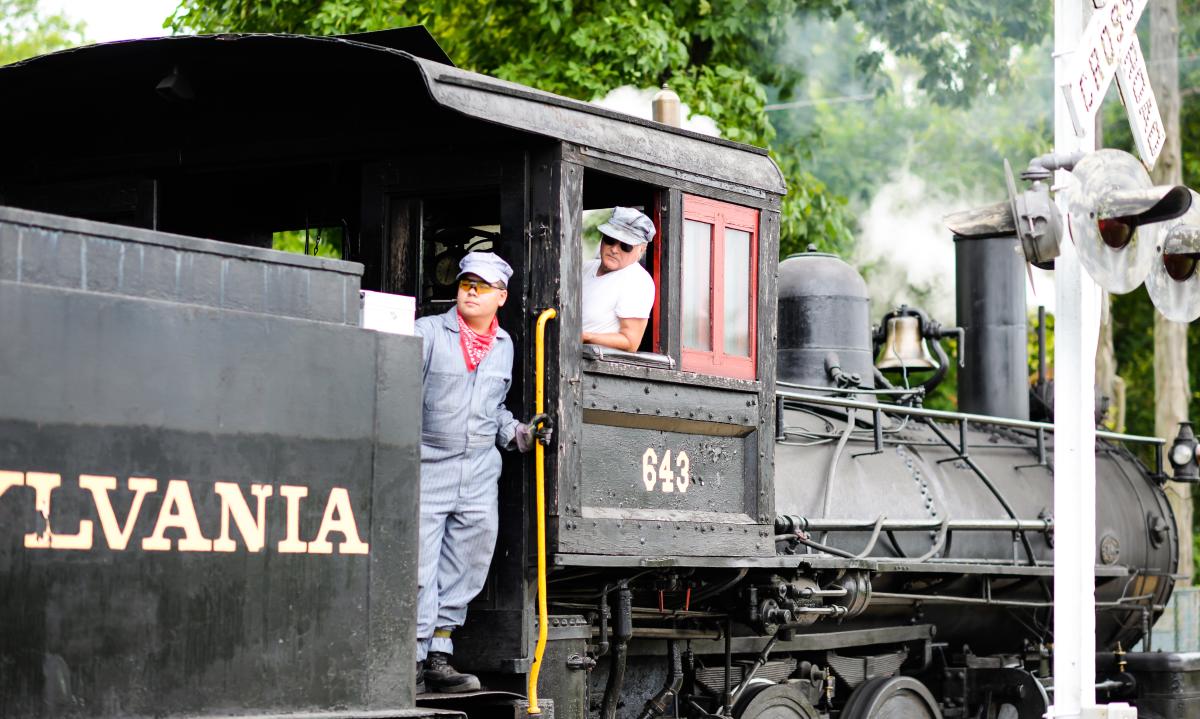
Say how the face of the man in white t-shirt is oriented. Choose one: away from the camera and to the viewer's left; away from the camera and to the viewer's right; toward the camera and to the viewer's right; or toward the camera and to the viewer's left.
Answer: toward the camera and to the viewer's left

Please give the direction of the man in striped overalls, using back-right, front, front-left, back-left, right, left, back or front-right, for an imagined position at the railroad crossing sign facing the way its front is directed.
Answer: right

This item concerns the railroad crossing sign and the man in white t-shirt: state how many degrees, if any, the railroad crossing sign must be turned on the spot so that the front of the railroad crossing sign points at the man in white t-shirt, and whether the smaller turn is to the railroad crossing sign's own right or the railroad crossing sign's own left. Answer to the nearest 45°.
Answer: approximately 90° to the railroad crossing sign's own right

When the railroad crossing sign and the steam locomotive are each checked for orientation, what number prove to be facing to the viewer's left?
0

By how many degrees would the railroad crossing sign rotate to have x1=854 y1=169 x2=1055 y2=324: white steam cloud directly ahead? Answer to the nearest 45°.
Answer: approximately 135° to its left

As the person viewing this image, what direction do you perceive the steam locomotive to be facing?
facing away from the viewer and to the right of the viewer

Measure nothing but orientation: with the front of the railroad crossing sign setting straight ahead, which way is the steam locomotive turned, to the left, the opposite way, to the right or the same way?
to the left

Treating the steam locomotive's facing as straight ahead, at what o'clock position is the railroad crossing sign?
The railroad crossing sign is roughly at 1 o'clock from the steam locomotive.

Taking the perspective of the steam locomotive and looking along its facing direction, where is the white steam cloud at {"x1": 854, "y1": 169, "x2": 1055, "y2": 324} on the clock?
The white steam cloud is roughly at 11 o'clock from the steam locomotive.

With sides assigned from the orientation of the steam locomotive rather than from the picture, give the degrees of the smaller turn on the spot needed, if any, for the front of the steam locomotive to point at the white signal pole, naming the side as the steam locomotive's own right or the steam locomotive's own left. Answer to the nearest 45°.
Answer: approximately 45° to the steam locomotive's own right

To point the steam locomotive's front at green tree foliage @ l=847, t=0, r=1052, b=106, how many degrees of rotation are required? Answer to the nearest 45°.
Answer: approximately 45° to its left
